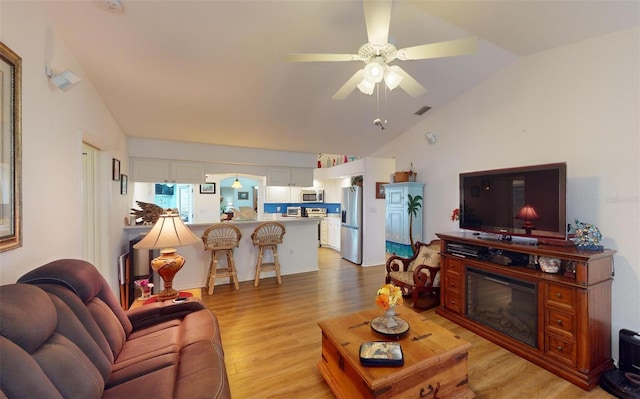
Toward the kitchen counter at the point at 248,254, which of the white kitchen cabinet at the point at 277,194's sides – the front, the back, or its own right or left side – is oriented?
front

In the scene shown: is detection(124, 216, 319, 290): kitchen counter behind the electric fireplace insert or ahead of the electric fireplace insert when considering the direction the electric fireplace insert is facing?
ahead

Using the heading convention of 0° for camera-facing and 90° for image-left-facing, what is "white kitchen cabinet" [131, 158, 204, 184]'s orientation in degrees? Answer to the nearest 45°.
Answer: approximately 0°

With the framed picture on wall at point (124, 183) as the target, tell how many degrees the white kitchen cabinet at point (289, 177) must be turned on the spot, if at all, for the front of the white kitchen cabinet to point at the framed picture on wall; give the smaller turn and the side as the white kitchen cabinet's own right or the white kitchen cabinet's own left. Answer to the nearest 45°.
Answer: approximately 45° to the white kitchen cabinet's own right

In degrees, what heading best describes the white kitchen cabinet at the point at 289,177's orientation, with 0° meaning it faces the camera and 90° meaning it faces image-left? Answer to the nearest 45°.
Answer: approximately 0°

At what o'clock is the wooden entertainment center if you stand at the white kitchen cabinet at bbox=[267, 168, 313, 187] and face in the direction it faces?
The wooden entertainment center is roughly at 11 o'clock from the white kitchen cabinet.

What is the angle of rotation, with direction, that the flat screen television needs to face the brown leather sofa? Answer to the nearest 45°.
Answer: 0° — it already faces it

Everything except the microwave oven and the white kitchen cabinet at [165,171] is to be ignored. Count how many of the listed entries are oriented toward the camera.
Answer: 2

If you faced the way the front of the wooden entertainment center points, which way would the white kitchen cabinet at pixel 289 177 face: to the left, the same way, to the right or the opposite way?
to the left

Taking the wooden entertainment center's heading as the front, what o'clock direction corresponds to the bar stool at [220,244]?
The bar stool is roughly at 1 o'clock from the wooden entertainment center.

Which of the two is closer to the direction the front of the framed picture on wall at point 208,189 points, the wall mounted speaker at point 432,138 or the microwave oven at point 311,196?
the wall mounted speaker

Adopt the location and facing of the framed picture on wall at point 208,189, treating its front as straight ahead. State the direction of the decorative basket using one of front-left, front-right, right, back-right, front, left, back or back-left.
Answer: front-left
